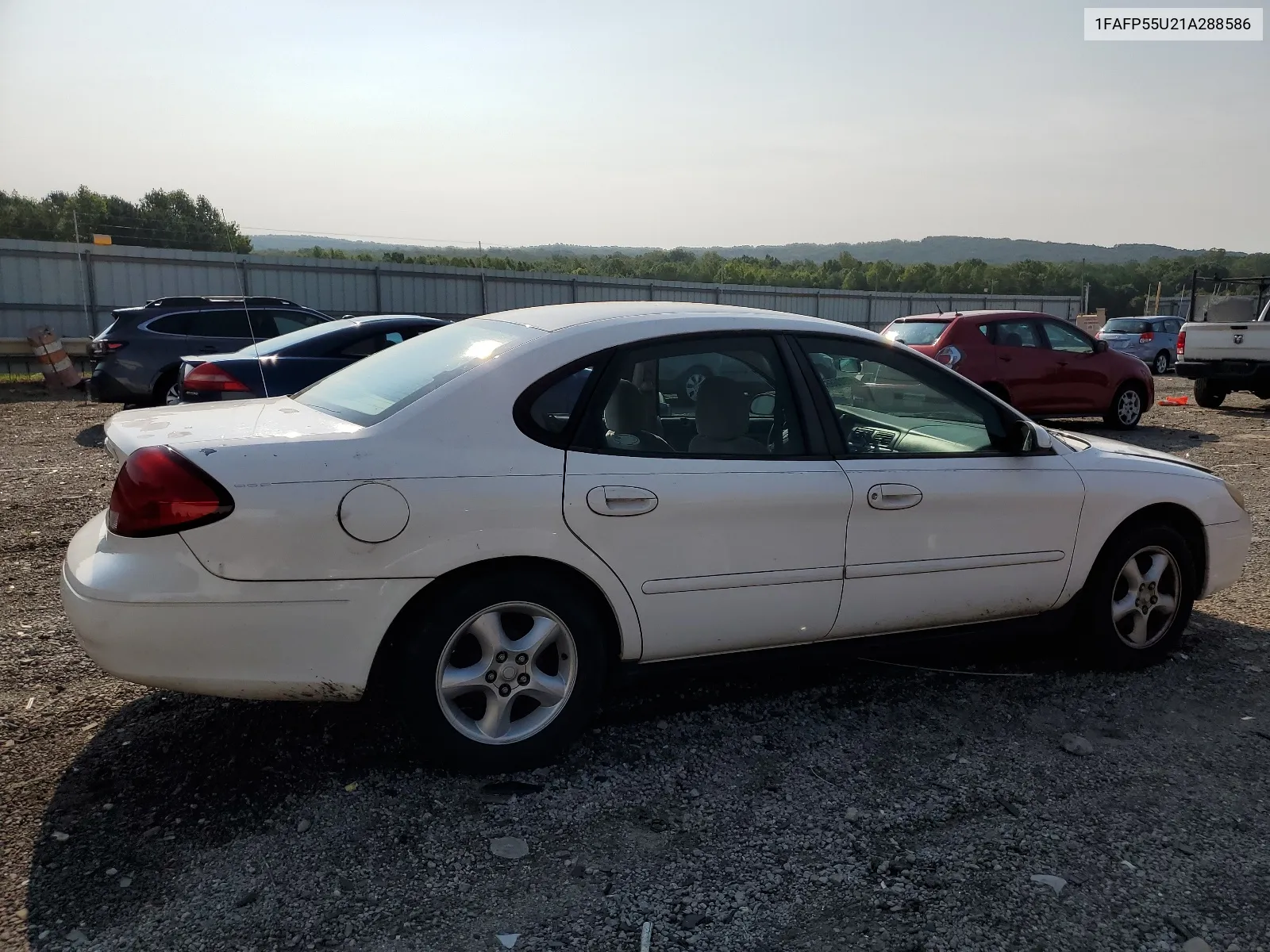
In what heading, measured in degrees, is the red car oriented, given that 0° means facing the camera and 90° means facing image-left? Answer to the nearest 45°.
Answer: approximately 225°

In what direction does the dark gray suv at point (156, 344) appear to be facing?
to the viewer's right

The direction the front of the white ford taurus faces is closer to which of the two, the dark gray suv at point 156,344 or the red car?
the red car

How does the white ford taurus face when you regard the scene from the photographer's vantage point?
facing away from the viewer and to the right of the viewer

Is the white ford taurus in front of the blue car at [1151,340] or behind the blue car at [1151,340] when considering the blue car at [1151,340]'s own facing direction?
behind

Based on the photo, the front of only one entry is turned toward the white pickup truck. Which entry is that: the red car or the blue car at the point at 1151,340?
the red car
